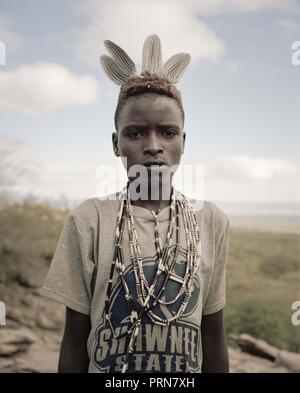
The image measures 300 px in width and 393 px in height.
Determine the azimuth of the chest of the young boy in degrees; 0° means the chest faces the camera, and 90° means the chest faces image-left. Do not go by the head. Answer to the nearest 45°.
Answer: approximately 0°

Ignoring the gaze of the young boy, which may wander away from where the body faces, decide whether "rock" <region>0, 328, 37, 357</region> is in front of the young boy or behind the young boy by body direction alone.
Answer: behind
